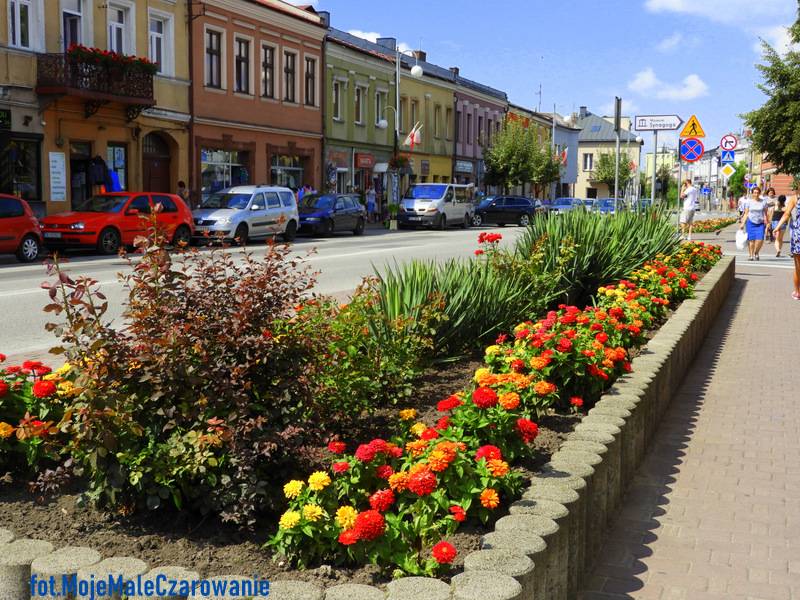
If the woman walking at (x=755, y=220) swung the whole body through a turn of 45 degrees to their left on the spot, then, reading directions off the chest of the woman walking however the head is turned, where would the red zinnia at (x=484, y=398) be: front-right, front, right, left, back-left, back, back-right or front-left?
front-right

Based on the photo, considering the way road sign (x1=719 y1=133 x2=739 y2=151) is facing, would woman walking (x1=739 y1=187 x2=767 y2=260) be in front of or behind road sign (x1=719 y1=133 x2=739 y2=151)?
in front

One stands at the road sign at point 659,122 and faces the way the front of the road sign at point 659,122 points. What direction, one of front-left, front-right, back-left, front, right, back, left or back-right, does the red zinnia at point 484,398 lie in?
front

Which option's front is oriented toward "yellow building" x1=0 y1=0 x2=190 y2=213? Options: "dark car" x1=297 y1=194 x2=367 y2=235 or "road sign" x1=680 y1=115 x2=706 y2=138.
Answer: the dark car

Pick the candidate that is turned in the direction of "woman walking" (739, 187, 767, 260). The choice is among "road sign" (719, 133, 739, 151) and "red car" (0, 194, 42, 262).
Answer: the road sign

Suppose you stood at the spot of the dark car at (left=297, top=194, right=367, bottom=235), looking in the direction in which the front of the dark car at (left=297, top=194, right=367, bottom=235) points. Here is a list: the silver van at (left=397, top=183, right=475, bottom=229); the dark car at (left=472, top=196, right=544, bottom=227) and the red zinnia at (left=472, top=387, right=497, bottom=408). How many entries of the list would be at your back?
2

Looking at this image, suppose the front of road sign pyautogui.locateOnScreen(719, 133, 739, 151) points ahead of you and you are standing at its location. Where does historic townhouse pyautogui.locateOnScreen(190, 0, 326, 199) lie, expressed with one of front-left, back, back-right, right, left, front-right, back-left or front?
right

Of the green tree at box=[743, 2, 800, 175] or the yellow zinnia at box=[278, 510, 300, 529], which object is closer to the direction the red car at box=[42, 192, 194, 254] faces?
the yellow zinnia

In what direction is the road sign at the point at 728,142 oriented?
toward the camera

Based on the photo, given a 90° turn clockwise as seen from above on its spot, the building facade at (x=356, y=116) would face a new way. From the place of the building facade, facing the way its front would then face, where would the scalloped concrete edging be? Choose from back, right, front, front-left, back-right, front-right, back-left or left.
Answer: front-left

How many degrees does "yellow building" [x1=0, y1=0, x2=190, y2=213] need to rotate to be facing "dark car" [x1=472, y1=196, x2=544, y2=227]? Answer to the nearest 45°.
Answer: approximately 90° to its left

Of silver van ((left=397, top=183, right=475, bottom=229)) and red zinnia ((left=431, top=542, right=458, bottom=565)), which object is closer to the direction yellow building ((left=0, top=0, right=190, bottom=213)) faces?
the red zinnia

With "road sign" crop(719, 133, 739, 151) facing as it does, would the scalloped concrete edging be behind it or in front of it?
in front

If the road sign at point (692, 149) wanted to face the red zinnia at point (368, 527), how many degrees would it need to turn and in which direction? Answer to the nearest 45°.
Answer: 0° — it already faces it

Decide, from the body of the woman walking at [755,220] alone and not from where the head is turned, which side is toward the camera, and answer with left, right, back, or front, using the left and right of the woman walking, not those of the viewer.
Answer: front
